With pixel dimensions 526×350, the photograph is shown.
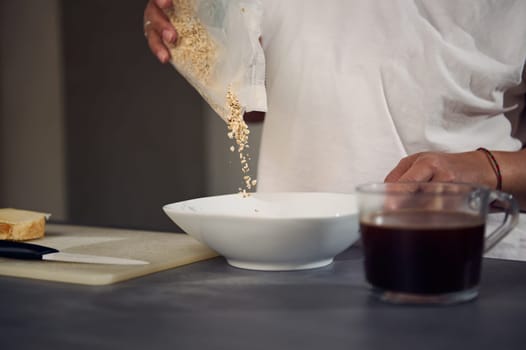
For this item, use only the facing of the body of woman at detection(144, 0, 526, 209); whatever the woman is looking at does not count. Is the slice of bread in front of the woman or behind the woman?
in front

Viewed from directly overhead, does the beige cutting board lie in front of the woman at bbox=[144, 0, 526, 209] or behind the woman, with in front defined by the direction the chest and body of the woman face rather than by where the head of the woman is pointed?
in front

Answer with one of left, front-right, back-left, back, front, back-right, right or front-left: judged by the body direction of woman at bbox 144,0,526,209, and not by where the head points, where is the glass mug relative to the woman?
front-left

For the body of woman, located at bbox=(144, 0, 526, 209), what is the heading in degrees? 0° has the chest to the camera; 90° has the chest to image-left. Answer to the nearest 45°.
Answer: approximately 45°

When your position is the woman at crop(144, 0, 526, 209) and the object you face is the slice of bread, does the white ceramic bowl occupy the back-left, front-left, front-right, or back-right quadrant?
front-left
